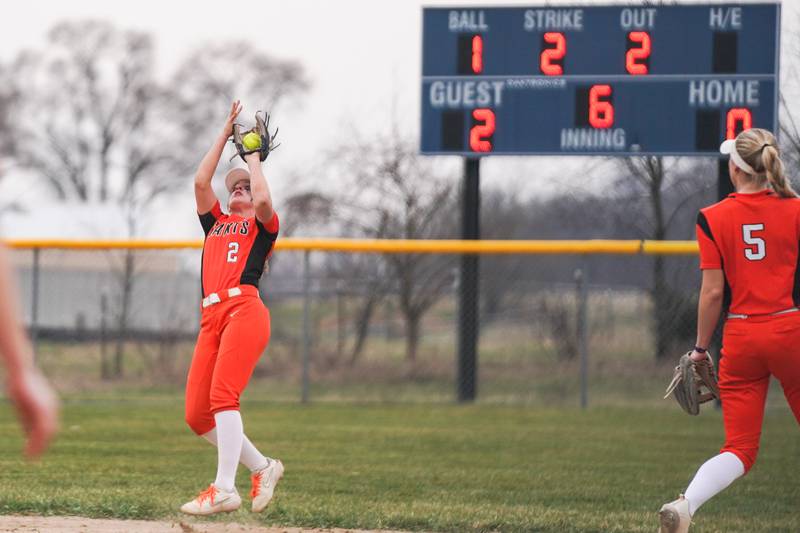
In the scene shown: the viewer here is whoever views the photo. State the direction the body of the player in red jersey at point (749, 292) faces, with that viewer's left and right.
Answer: facing away from the viewer

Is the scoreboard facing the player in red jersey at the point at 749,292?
yes

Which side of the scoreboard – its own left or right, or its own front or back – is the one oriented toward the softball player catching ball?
front

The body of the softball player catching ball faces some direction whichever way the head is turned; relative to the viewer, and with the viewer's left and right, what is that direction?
facing the viewer and to the left of the viewer

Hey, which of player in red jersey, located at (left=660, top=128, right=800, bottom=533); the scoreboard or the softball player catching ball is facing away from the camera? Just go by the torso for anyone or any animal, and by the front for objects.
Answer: the player in red jersey

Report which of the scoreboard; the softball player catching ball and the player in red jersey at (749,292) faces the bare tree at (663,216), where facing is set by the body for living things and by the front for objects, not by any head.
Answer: the player in red jersey

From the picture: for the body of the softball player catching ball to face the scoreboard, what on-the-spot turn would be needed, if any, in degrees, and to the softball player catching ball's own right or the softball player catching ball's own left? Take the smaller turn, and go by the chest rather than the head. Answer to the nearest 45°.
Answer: approximately 180°

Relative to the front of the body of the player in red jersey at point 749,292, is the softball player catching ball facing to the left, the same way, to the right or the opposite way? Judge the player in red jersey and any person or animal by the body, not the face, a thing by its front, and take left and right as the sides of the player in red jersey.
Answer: the opposite way

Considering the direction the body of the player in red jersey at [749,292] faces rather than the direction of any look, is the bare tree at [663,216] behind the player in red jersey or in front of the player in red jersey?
in front

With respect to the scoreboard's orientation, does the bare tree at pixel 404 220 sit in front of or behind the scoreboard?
behind

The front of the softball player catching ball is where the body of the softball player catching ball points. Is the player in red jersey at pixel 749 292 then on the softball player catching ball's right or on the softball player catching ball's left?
on the softball player catching ball's left

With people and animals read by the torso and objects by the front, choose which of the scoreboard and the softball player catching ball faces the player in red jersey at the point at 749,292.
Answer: the scoreboard

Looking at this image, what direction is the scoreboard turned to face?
toward the camera

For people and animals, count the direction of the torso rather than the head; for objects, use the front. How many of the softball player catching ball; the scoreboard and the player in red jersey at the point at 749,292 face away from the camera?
1

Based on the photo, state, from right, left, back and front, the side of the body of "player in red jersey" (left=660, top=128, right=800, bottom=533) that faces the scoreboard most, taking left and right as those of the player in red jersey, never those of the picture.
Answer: front

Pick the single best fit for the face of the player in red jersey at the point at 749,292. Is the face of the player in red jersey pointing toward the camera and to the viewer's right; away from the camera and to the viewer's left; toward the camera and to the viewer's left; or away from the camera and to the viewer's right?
away from the camera and to the viewer's left
